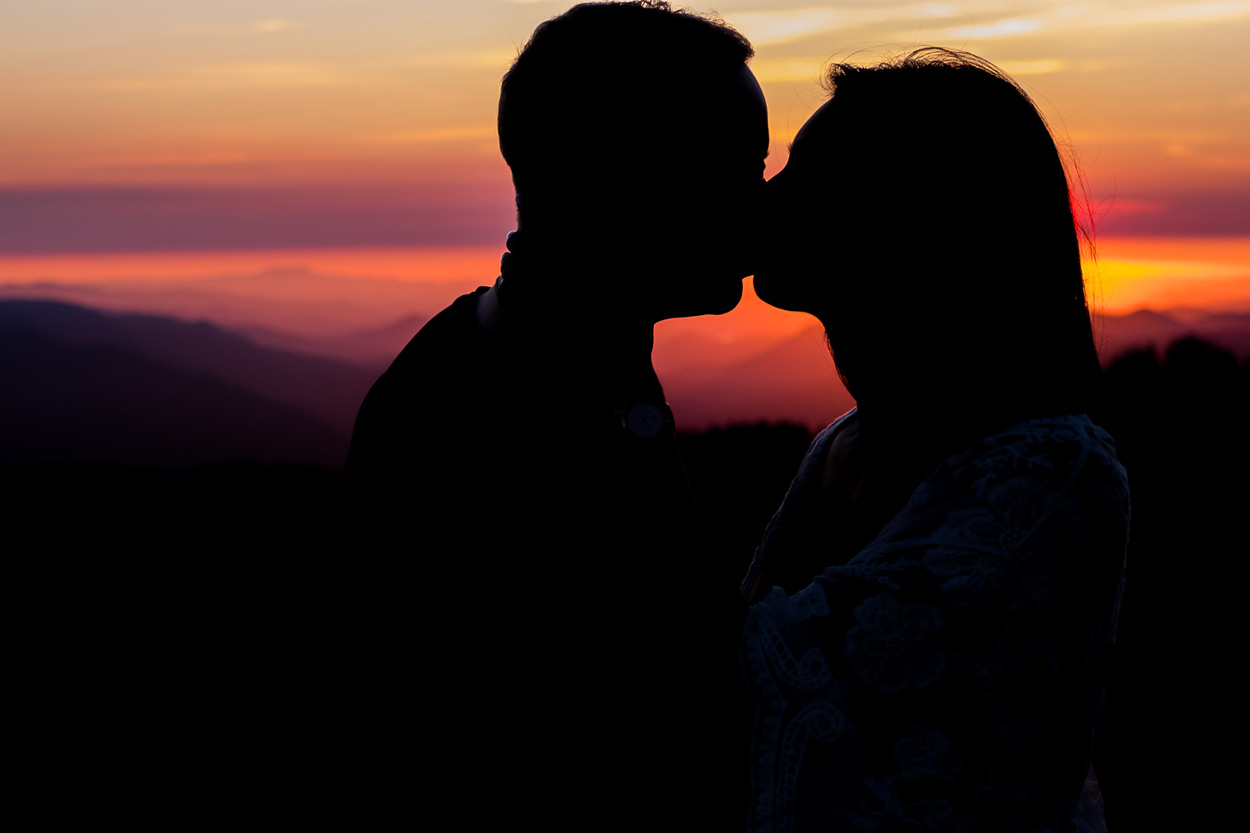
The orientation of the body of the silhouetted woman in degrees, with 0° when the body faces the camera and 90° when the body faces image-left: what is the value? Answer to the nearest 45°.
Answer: approximately 90°

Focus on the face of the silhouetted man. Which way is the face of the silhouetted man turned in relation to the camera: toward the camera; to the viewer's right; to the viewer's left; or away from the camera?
to the viewer's right

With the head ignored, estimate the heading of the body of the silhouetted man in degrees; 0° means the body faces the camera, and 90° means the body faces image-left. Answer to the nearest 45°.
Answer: approximately 270°

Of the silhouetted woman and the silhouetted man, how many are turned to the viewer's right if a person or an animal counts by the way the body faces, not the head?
1

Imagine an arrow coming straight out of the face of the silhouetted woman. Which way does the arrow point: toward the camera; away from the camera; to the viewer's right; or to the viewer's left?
to the viewer's left

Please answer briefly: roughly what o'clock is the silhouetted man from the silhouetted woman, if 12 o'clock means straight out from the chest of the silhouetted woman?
The silhouetted man is roughly at 11 o'clock from the silhouetted woman.

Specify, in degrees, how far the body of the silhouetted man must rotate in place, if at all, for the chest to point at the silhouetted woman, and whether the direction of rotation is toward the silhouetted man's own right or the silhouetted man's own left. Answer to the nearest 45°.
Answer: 0° — they already face them

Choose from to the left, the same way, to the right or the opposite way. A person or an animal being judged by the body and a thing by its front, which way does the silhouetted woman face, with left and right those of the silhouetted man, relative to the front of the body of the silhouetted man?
the opposite way
